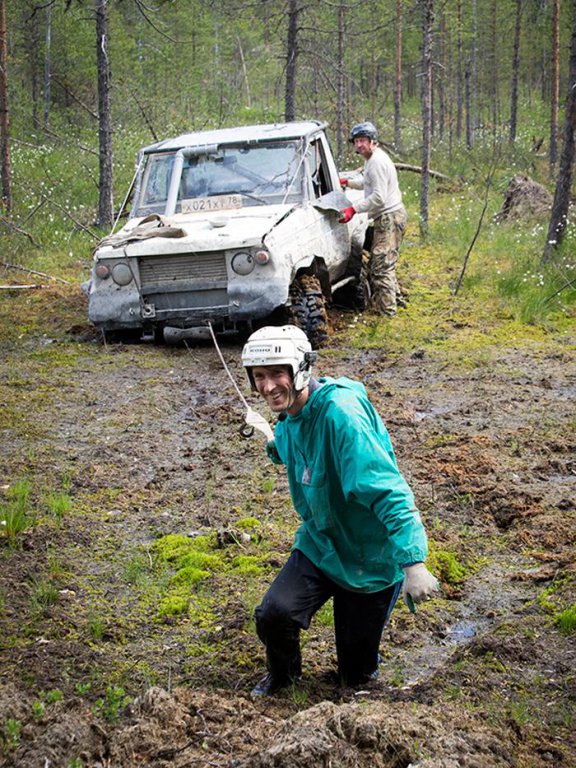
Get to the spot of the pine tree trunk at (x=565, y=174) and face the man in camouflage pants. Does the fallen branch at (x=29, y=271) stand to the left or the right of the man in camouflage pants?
right

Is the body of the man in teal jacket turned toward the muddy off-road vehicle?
no

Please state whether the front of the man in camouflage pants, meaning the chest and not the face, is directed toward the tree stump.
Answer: no

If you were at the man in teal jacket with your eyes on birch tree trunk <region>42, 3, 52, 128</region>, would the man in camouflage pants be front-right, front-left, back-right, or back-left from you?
front-right

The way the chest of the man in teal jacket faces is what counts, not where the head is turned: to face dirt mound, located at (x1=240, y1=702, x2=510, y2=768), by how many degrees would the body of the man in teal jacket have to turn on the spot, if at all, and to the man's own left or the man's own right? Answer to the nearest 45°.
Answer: approximately 45° to the man's own left

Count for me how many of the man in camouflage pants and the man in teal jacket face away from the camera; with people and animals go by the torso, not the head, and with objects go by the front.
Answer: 0

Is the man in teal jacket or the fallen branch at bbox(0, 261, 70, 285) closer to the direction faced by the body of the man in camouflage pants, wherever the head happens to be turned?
the fallen branch

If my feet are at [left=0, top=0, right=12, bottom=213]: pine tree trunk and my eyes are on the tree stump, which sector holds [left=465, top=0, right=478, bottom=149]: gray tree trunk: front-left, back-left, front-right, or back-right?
front-left

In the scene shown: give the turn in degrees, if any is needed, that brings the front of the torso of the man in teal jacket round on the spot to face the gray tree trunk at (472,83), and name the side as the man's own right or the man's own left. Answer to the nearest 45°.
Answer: approximately 135° to the man's own right

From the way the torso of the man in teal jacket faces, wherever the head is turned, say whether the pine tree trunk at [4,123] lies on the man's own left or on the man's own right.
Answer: on the man's own right

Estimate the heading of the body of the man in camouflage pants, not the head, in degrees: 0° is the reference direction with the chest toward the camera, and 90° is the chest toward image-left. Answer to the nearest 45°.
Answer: approximately 90°

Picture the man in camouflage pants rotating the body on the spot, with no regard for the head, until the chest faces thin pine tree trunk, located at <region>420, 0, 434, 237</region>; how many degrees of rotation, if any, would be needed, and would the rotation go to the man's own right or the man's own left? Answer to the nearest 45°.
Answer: approximately 90° to the man's own right

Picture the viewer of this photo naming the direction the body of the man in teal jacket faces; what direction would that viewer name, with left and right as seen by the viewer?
facing the viewer and to the left of the viewer
